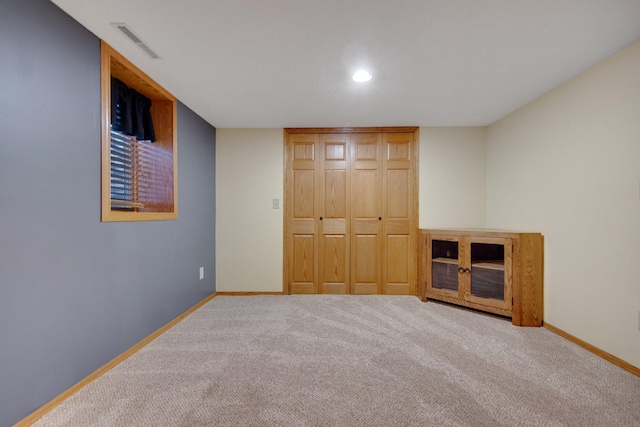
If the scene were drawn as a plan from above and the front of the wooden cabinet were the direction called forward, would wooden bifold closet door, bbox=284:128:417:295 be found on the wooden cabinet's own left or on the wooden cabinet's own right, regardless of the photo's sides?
on the wooden cabinet's own right

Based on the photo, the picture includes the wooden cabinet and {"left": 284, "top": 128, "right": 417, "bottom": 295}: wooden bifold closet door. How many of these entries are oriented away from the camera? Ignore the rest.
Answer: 0

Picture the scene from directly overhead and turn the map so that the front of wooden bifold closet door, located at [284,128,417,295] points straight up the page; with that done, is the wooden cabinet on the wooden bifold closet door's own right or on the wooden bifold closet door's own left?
on the wooden bifold closet door's own left

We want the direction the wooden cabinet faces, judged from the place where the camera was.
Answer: facing the viewer and to the left of the viewer

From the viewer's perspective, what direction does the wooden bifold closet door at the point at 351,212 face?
toward the camera

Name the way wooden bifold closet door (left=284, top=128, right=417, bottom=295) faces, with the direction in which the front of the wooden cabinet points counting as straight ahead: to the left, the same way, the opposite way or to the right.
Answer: to the left

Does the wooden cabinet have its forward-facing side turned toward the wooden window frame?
yes

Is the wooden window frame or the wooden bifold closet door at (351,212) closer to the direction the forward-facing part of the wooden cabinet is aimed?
the wooden window frame
